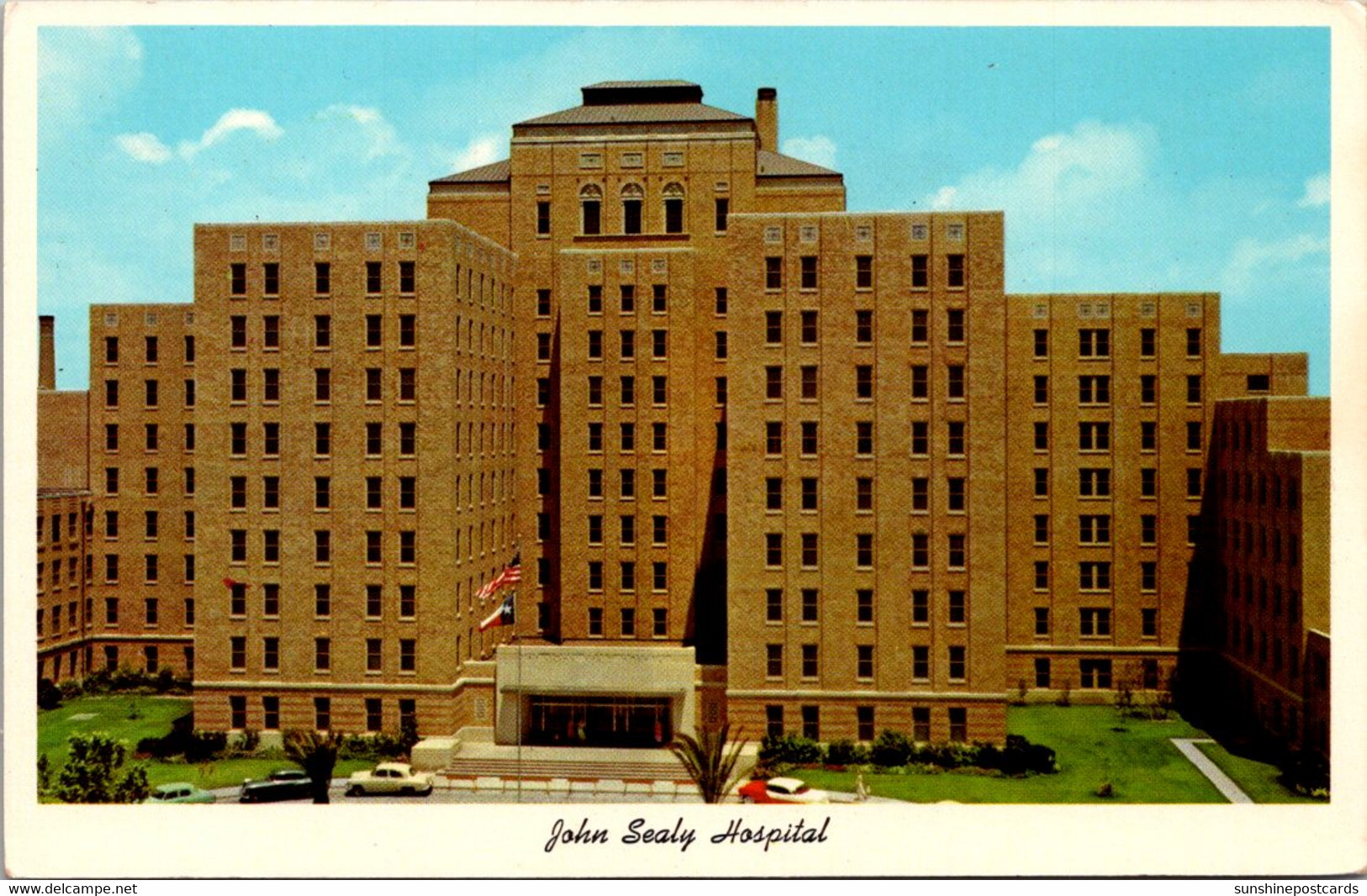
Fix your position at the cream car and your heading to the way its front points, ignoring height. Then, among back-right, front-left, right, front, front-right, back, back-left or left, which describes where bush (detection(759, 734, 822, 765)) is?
back

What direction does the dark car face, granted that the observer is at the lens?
facing to the left of the viewer

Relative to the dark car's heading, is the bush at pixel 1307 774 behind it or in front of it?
behind

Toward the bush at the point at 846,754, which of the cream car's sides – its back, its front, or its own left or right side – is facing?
back

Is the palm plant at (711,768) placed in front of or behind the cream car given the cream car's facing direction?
behind

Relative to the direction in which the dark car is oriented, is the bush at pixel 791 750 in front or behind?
behind

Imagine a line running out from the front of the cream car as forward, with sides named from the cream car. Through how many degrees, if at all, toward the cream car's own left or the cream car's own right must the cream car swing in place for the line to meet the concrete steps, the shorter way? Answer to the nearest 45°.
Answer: approximately 180°

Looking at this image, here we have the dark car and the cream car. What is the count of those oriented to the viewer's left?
2

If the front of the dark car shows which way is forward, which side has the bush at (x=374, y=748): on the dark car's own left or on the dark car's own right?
on the dark car's own right

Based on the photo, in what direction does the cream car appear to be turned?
to the viewer's left

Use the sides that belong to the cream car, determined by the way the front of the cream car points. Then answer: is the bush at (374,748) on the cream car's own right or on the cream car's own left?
on the cream car's own right
